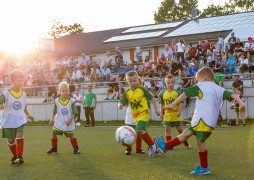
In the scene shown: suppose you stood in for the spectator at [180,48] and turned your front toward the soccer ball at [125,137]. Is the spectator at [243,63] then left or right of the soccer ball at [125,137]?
left

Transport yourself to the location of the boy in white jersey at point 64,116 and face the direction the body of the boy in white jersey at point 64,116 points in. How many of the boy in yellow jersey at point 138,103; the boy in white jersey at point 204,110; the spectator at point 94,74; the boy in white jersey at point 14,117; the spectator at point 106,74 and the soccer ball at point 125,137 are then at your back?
2

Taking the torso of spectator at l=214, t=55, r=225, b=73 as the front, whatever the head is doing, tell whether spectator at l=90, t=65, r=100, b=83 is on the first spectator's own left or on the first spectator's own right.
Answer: on the first spectator's own right

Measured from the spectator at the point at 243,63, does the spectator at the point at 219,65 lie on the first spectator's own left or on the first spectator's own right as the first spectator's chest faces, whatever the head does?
on the first spectator's own right

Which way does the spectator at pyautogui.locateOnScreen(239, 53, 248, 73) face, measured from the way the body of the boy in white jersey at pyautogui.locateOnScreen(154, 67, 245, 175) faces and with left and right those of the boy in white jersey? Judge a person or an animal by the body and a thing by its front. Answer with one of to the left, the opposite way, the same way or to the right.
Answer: to the left

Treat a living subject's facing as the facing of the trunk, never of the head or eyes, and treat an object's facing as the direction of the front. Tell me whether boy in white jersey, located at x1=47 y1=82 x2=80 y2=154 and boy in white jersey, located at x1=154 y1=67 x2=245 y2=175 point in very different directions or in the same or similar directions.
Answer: very different directions

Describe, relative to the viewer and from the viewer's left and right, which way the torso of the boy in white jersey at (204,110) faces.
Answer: facing away from the viewer and to the left of the viewer

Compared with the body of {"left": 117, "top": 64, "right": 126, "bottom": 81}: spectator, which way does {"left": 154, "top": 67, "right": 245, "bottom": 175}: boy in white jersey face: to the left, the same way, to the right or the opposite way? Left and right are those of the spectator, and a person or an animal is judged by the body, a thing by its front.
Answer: to the right

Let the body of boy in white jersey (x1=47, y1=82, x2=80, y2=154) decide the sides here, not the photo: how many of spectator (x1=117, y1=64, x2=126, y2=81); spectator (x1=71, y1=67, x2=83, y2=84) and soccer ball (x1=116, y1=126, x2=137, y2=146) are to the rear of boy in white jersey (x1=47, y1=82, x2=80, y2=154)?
2

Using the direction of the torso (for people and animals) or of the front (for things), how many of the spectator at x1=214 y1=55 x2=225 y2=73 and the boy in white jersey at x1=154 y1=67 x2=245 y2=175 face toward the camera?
1
